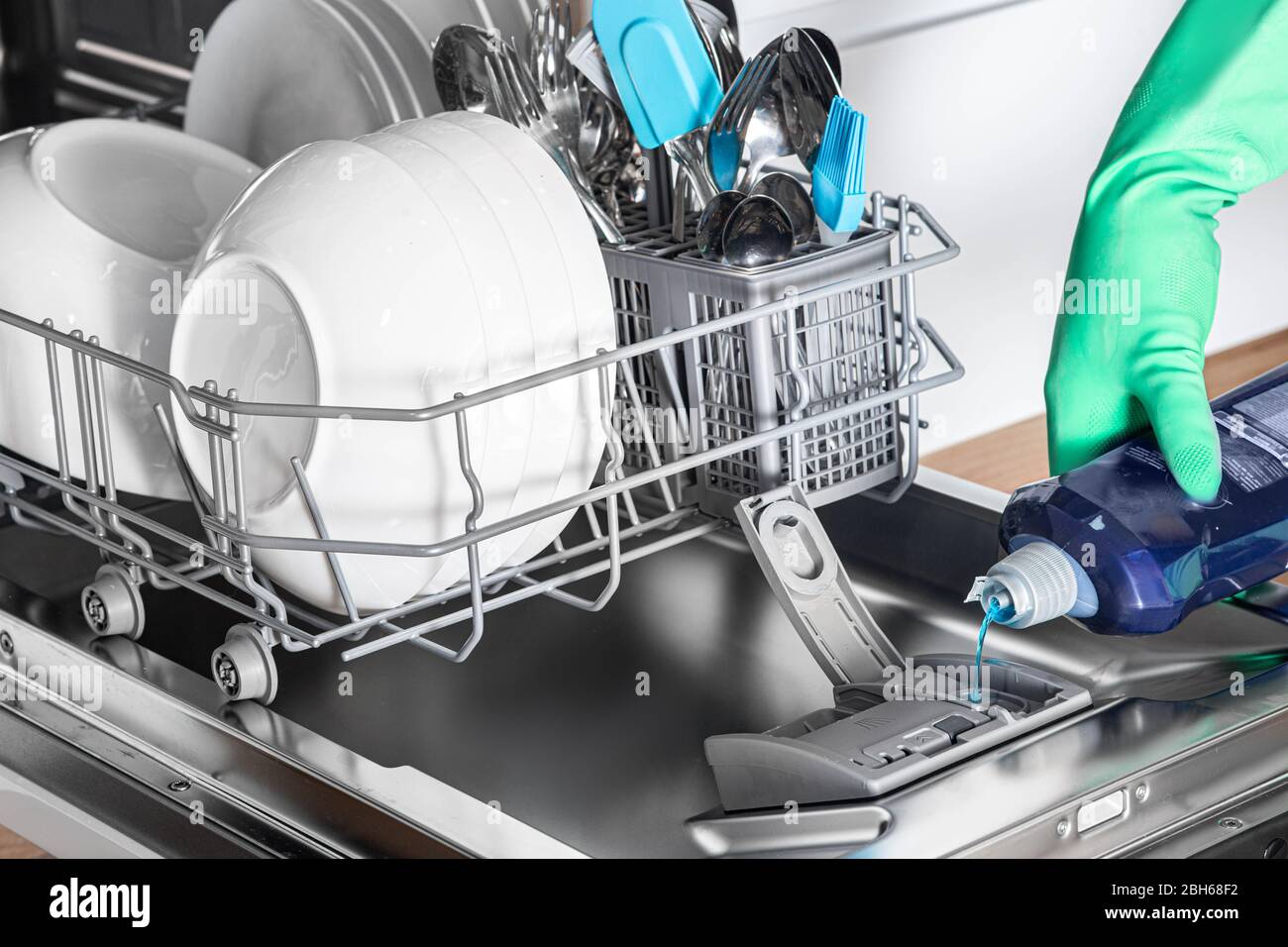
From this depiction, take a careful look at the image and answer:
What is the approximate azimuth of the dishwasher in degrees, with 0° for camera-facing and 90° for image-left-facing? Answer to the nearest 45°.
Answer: approximately 315°
